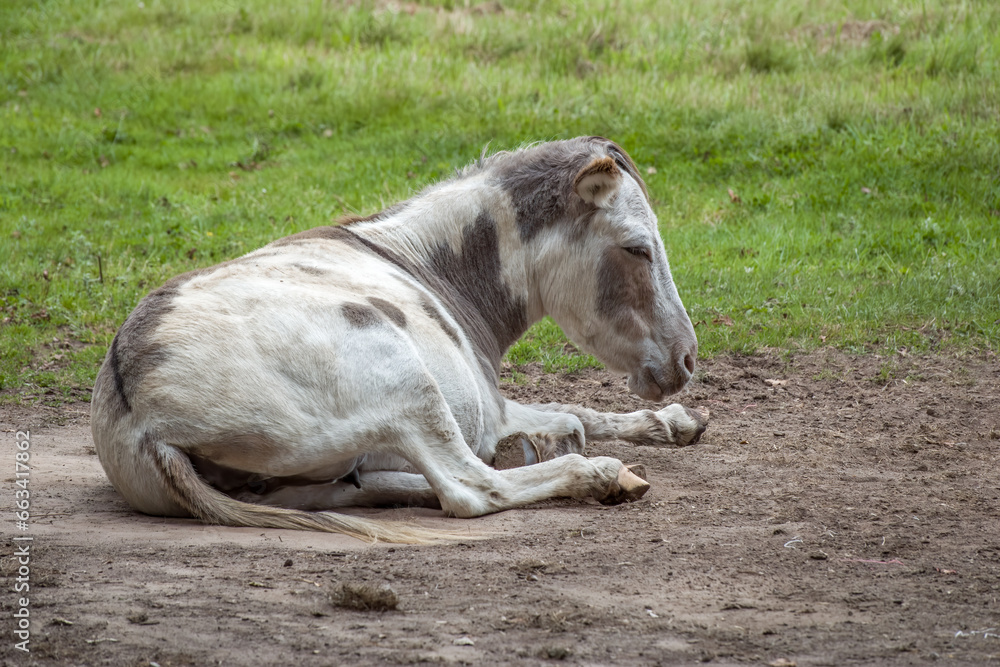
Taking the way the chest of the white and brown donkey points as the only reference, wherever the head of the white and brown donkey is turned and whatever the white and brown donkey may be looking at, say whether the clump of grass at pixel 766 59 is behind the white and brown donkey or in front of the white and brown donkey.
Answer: in front

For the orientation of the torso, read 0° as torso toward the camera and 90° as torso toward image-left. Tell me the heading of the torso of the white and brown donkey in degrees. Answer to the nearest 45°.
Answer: approximately 225°
